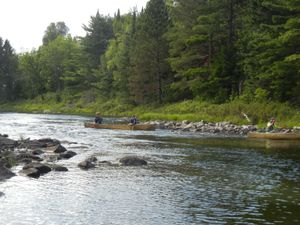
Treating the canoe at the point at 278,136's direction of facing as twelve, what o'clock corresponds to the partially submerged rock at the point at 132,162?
The partially submerged rock is roughly at 10 o'clock from the canoe.

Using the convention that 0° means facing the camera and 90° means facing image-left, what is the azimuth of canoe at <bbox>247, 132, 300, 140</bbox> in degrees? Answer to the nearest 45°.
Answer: approximately 90°

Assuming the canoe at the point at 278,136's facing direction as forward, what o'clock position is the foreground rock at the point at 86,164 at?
The foreground rock is roughly at 10 o'clock from the canoe.

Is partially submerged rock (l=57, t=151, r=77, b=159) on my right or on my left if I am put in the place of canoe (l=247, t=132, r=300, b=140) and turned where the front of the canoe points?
on my left

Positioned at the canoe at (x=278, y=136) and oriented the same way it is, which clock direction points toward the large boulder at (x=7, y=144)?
The large boulder is roughly at 11 o'clock from the canoe.

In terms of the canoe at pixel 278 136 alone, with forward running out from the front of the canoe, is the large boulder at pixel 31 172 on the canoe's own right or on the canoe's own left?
on the canoe's own left
